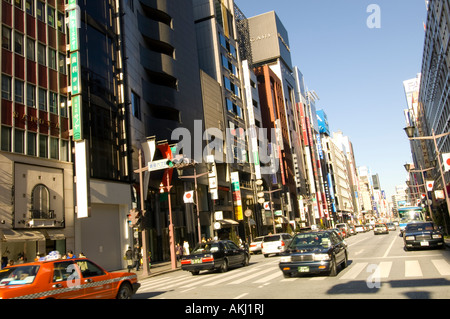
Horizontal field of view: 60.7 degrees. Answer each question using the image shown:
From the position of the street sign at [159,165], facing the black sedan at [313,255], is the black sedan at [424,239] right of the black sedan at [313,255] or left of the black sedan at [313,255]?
left

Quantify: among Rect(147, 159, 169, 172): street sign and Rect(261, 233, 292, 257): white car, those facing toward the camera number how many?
1

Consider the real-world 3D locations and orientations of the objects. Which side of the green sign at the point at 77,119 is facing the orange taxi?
front

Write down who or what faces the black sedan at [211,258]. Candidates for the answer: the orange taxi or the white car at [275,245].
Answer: the orange taxi

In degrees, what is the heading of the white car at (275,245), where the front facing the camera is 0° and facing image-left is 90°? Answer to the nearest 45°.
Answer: approximately 225°

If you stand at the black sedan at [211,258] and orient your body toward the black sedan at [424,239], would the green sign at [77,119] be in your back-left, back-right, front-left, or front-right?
back-left

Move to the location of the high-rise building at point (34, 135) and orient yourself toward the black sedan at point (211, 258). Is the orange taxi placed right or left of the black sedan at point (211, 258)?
right

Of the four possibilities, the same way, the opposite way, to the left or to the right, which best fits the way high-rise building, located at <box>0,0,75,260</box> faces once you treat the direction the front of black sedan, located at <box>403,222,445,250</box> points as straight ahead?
to the left

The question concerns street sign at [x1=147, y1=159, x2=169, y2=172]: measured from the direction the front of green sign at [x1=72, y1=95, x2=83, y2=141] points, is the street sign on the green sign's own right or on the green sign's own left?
on the green sign's own left
